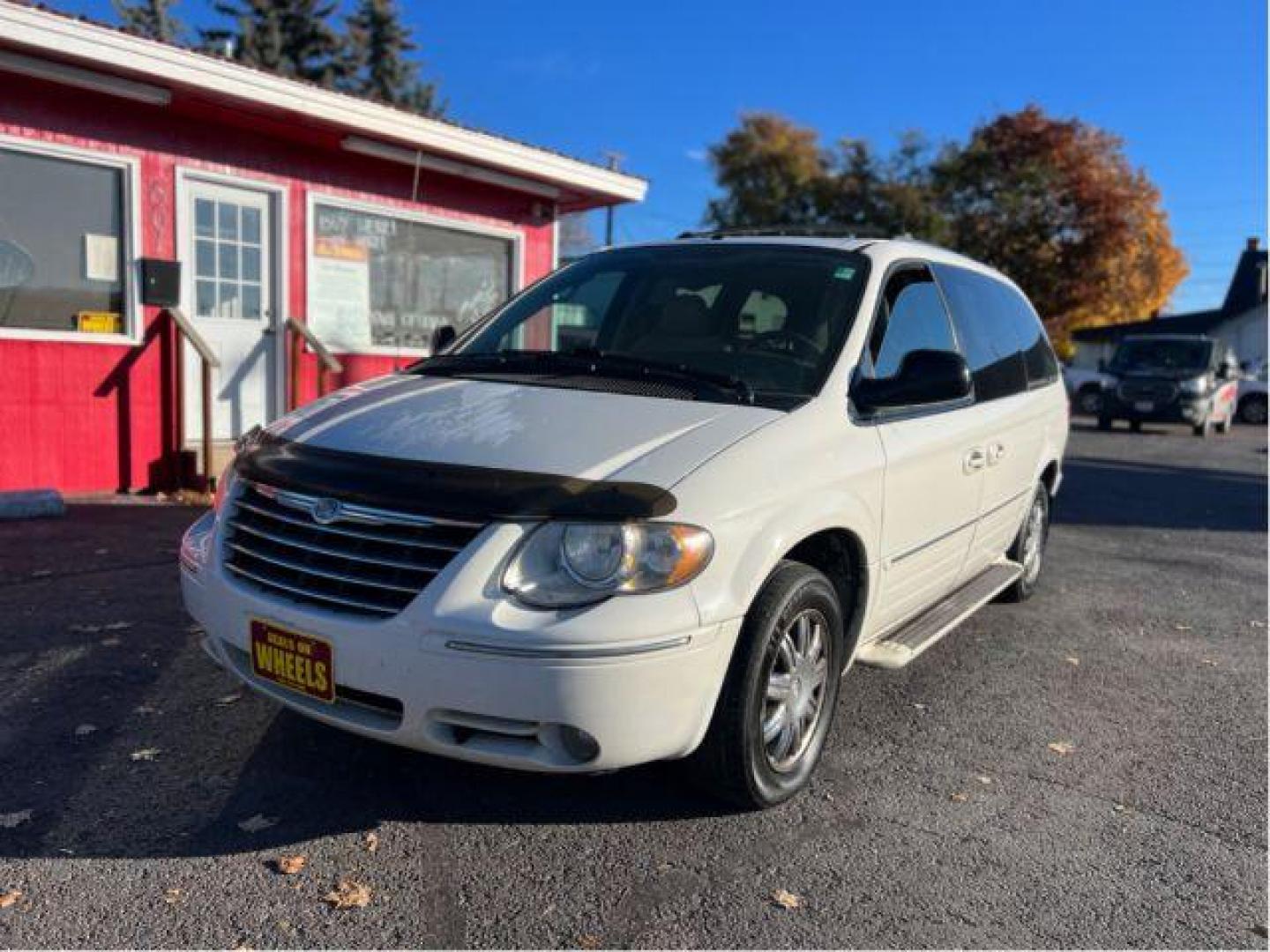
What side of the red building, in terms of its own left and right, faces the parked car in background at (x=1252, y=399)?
left

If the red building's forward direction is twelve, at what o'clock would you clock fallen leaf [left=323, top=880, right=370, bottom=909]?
The fallen leaf is roughly at 1 o'clock from the red building.

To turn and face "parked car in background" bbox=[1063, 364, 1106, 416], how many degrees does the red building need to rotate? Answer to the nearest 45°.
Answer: approximately 90° to its left

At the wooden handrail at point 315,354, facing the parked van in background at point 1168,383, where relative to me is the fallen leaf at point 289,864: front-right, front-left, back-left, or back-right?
back-right

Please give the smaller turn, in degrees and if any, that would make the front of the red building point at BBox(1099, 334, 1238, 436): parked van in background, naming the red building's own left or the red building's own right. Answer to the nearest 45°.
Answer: approximately 90° to the red building's own left

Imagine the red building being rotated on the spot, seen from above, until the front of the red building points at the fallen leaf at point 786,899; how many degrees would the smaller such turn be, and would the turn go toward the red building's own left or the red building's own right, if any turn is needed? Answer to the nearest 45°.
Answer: approximately 45° to the red building's own right

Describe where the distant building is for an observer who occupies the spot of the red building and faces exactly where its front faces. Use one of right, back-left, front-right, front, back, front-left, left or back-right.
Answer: left

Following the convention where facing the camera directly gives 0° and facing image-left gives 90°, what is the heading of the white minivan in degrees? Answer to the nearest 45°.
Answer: approximately 45°

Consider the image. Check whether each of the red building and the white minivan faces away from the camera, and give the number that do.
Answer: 0

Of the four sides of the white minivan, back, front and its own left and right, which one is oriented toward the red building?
right

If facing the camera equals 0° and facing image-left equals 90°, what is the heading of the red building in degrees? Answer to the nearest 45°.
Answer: approximately 315°

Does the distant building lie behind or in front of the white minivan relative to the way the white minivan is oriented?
behind

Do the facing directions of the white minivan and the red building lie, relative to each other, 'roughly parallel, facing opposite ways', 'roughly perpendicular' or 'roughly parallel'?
roughly perpendicular

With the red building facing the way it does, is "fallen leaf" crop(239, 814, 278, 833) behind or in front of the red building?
in front

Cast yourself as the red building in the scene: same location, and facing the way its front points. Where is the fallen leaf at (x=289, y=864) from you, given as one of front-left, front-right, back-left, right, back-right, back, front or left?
front-right
